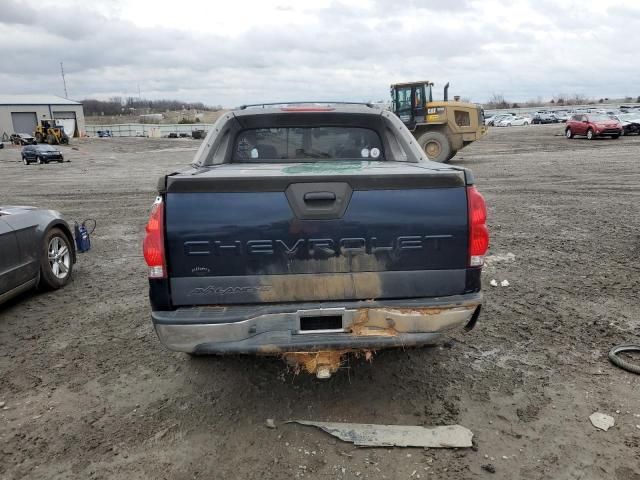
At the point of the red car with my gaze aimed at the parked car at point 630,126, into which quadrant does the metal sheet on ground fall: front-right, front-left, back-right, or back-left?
back-right

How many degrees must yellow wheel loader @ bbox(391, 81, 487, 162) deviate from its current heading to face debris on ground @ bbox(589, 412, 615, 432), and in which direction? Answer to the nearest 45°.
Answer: approximately 90° to its left

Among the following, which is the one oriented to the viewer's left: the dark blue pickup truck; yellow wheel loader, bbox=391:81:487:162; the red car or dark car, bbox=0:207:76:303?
the yellow wheel loader

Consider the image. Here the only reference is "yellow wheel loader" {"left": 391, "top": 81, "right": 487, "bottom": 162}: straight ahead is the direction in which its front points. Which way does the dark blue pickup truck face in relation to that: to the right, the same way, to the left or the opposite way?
to the right

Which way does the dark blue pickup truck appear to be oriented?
away from the camera

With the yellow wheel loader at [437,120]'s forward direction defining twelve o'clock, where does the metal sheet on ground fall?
The metal sheet on ground is roughly at 9 o'clock from the yellow wheel loader.

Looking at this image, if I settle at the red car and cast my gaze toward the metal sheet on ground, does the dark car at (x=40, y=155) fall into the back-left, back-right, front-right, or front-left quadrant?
front-right

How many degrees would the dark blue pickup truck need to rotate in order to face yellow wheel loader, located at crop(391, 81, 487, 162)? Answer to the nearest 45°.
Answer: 0° — it already faces it

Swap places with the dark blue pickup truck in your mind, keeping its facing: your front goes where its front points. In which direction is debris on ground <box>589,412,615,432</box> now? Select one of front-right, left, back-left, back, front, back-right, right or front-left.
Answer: right

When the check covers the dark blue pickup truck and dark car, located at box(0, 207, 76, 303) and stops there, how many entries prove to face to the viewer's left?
0

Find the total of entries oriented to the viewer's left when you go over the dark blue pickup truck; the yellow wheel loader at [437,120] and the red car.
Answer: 1

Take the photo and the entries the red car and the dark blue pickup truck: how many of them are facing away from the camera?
1

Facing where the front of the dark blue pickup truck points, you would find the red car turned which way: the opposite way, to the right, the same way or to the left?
the opposite way

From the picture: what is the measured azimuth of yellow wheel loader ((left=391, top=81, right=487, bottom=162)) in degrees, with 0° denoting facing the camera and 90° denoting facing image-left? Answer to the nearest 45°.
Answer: approximately 90°
